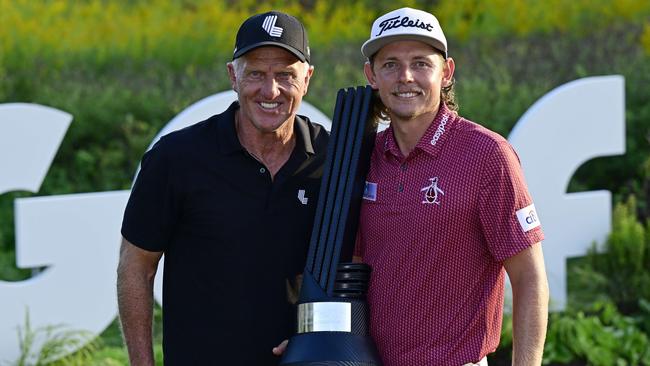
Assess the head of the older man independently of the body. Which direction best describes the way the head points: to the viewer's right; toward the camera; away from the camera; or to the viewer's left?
toward the camera

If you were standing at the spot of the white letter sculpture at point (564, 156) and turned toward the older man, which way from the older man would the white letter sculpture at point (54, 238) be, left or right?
right

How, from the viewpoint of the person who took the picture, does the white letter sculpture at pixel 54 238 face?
facing the viewer

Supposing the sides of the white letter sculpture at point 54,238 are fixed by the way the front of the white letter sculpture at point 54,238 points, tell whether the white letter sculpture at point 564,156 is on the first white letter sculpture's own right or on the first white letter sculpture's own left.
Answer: on the first white letter sculpture's own left

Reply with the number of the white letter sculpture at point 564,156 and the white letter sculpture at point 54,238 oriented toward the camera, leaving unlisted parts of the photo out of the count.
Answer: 2

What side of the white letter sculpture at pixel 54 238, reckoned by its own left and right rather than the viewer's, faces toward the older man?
front

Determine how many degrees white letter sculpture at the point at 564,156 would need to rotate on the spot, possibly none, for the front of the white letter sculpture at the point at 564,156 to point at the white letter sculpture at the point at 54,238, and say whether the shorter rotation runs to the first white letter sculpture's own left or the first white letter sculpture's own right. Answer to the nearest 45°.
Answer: approximately 45° to the first white letter sculpture's own right

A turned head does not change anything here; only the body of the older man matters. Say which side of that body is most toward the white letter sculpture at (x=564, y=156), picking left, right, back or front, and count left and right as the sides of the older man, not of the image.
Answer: left

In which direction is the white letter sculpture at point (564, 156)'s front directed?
toward the camera

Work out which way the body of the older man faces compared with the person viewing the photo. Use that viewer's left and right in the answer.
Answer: facing the viewer and to the right of the viewer

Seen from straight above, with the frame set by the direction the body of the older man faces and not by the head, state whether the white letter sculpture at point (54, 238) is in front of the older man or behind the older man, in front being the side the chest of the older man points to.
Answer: behind
